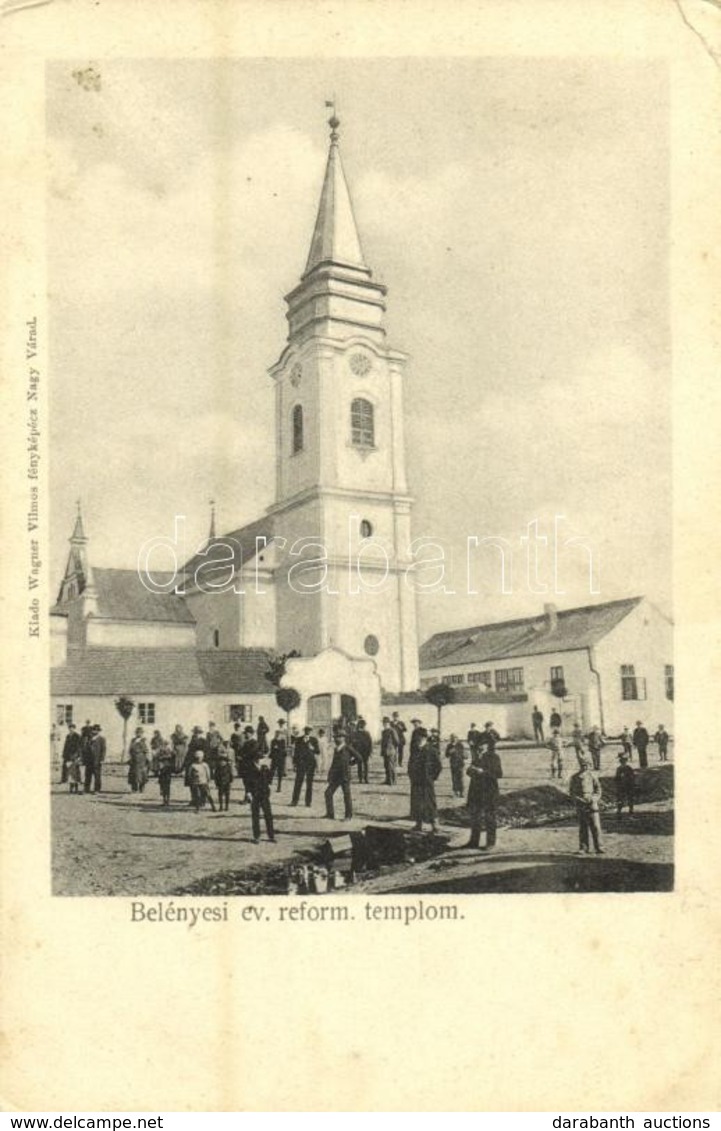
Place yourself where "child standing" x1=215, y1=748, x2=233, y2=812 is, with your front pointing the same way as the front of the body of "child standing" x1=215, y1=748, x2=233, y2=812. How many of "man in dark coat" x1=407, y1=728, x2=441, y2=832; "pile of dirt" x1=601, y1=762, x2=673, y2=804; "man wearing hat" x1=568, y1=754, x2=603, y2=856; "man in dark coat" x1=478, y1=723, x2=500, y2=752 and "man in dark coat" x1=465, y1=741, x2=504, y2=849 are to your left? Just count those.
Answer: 5

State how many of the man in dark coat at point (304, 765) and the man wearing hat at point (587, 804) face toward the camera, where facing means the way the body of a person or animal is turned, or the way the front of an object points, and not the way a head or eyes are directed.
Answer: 2

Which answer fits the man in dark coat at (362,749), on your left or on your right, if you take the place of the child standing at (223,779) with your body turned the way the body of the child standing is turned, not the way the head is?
on your left

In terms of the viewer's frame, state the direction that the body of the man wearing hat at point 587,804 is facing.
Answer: toward the camera

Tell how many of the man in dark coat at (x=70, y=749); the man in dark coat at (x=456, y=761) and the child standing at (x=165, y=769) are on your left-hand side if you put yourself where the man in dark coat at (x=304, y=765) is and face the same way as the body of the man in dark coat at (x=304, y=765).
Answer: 1

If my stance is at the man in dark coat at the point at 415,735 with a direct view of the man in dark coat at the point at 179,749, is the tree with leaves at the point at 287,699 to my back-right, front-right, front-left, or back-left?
front-right

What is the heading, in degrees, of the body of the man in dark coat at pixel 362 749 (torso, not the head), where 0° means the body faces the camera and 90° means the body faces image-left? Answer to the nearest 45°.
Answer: approximately 0°

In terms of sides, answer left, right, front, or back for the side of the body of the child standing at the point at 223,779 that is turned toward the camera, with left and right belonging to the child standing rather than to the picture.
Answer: front

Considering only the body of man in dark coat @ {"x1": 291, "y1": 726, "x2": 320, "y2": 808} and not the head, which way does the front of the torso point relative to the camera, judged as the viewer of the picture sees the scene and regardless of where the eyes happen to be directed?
toward the camera

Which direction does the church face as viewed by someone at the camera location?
facing the viewer and to the right of the viewer
